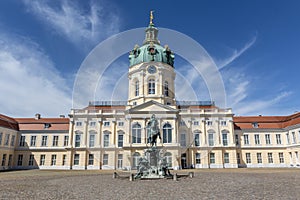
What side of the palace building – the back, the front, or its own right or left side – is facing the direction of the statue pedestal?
front

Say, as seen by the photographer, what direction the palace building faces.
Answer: facing the viewer
